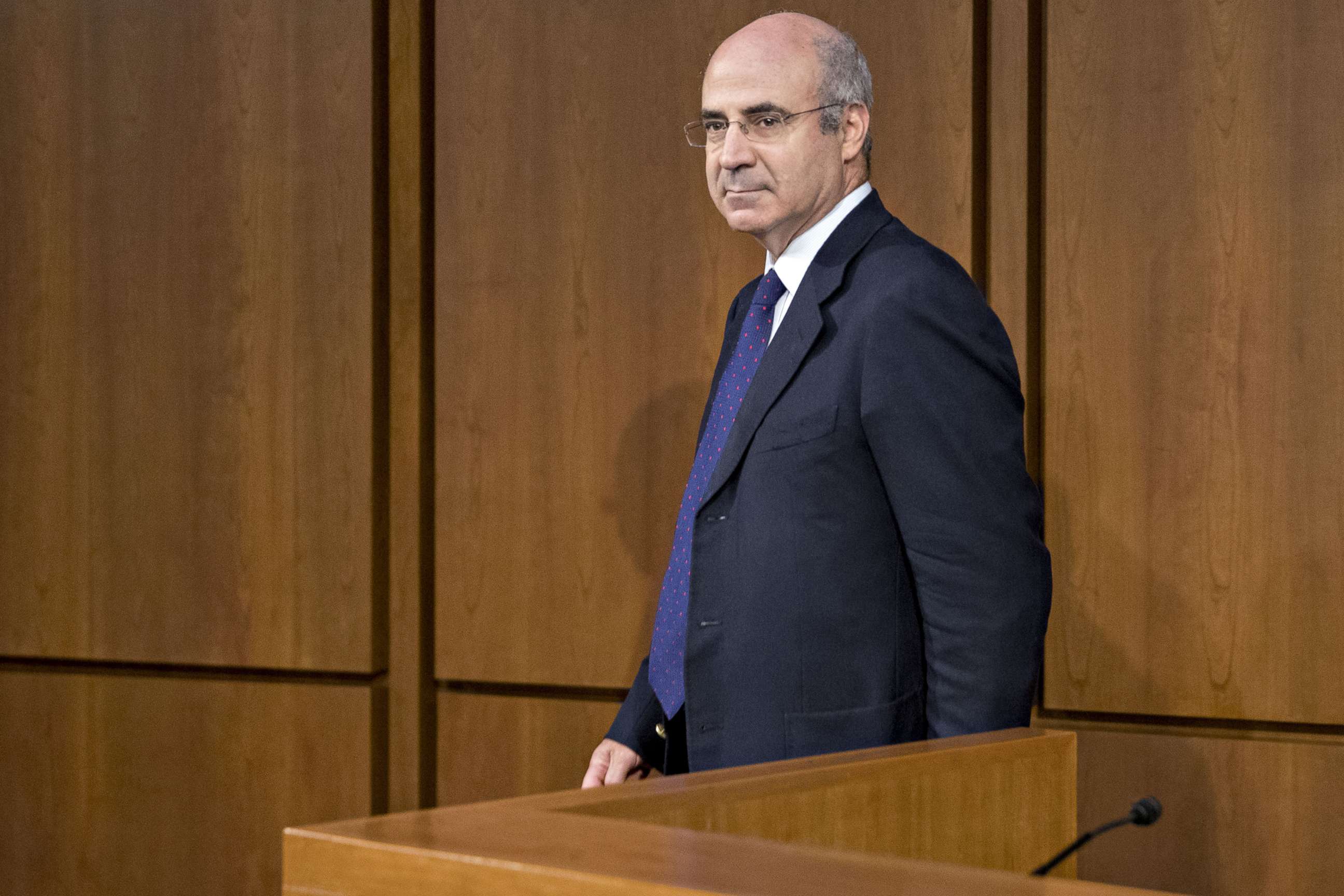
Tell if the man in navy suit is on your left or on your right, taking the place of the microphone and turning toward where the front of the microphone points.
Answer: on your left

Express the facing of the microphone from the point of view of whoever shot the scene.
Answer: facing to the right of the viewer

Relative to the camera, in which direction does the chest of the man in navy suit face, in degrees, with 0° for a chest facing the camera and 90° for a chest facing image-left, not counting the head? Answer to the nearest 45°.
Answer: approximately 45°

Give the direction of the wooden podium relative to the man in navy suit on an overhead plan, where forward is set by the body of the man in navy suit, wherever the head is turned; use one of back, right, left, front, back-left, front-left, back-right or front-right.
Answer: front-left
